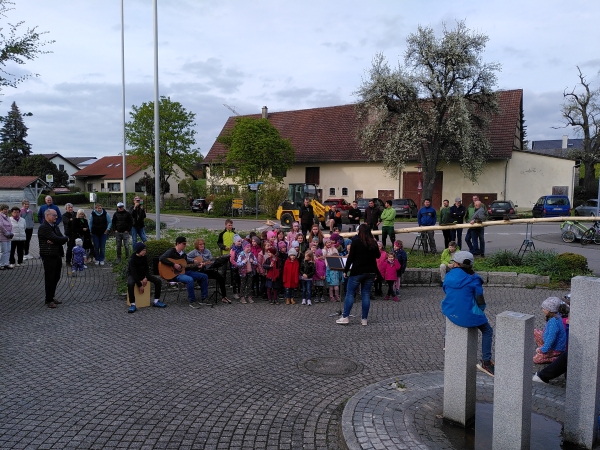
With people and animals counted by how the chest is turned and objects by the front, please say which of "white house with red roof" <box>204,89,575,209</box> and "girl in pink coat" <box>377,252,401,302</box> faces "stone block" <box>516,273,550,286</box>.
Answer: the white house with red roof

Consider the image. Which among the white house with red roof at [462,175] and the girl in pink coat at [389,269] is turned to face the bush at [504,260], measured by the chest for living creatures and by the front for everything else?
the white house with red roof

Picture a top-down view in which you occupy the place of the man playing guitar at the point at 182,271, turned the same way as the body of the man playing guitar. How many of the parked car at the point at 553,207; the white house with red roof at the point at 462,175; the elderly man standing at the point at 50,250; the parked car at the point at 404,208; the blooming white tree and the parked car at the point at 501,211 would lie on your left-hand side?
5

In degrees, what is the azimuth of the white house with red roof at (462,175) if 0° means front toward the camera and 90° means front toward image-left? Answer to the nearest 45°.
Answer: approximately 0°

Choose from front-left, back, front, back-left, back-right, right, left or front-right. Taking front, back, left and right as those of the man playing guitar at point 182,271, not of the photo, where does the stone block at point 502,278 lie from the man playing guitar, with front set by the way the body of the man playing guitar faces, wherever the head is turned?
front-left

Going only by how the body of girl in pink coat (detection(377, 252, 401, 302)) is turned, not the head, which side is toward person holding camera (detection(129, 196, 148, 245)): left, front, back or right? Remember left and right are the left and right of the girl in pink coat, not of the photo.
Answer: right

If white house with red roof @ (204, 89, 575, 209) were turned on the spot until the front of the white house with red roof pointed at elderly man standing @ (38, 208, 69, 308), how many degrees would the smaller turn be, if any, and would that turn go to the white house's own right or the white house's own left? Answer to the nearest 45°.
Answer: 0° — it already faces them

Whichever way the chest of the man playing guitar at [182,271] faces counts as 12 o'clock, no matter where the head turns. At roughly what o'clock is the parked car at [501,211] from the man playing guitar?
The parked car is roughly at 9 o'clock from the man playing guitar.

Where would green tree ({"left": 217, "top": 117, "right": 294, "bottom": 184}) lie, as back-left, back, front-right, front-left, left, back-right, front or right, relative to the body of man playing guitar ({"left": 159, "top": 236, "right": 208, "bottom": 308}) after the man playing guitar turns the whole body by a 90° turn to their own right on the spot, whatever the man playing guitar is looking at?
back-right

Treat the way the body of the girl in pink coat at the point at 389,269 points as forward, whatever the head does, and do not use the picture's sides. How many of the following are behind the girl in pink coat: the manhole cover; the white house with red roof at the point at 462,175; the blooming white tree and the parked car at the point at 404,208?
3

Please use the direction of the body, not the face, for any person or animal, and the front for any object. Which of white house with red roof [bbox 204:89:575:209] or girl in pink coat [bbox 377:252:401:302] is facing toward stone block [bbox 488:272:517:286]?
the white house with red roof

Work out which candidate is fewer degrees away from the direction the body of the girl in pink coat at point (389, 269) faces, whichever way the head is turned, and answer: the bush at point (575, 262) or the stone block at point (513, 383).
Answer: the stone block
